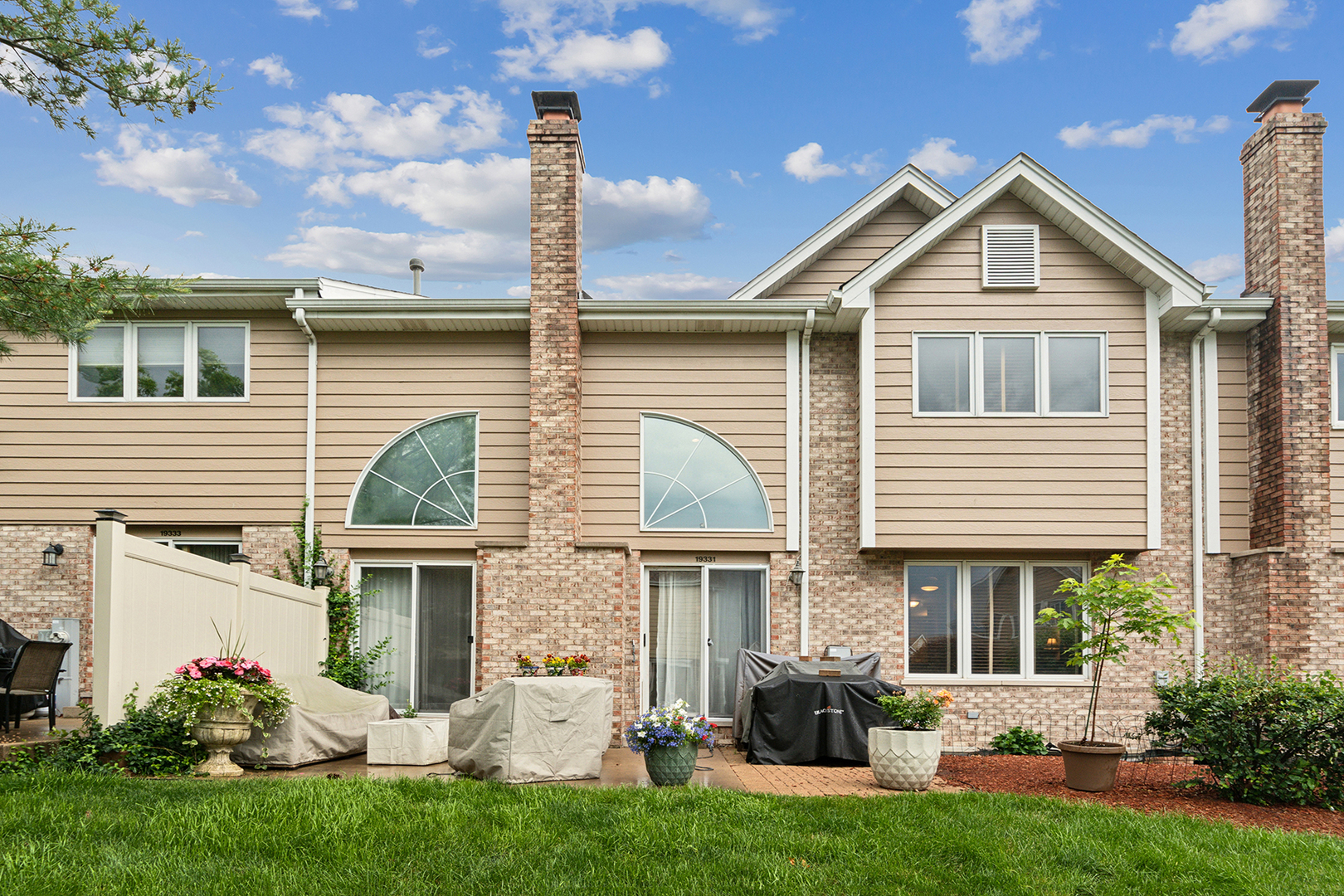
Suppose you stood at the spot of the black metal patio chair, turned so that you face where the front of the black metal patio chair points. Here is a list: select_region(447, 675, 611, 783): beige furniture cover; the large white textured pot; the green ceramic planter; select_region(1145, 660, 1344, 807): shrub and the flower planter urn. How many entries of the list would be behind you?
5

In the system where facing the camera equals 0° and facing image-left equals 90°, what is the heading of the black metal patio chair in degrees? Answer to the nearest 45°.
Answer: approximately 135°

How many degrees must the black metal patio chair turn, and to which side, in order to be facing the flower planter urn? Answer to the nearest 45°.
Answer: approximately 180°

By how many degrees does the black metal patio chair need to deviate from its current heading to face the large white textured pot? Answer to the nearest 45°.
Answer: approximately 180°

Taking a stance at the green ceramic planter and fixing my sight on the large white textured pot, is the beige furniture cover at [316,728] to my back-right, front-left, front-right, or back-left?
back-left

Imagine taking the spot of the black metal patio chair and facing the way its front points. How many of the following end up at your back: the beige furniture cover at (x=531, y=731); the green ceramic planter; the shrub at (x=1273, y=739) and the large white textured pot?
4

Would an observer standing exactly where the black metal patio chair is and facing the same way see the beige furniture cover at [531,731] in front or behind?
behind

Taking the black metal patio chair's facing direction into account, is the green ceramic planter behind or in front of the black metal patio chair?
behind

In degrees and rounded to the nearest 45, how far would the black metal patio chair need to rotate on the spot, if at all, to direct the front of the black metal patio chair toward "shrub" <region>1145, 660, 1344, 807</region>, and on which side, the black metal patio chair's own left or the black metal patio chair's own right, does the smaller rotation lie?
approximately 180°
